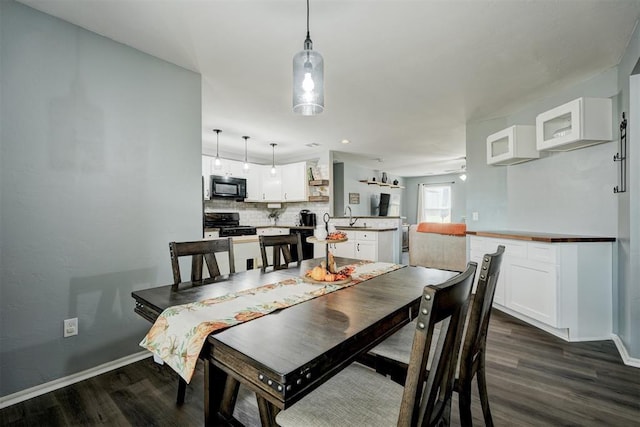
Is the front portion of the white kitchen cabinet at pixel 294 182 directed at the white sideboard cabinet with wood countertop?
no

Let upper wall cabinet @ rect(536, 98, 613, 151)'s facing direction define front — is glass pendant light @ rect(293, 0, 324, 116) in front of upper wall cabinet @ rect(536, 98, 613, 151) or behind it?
in front

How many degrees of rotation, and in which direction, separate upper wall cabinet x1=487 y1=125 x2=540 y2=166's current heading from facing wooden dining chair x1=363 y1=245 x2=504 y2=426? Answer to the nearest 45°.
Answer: approximately 45° to its left

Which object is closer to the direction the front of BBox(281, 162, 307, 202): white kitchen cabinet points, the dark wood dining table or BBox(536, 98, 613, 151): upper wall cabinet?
the dark wood dining table

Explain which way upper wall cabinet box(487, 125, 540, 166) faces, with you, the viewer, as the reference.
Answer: facing the viewer and to the left of the viewer

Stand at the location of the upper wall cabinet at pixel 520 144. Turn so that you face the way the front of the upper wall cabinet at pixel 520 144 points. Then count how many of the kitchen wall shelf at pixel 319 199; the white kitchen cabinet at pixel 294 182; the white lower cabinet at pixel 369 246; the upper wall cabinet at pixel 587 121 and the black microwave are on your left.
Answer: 1

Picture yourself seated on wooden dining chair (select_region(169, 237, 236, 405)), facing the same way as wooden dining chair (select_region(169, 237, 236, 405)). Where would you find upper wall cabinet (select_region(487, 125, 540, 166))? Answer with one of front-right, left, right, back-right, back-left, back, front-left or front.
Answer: front-left

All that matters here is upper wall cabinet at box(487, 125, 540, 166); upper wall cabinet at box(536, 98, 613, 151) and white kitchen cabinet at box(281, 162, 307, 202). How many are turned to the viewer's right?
0

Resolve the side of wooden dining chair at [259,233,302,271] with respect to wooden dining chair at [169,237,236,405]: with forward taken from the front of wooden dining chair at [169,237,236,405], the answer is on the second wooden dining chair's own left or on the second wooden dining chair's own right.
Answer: on the second wooden dining chair's own left

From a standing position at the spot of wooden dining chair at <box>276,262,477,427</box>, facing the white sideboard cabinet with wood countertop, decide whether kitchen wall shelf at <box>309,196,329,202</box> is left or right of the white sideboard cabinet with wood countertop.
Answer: left

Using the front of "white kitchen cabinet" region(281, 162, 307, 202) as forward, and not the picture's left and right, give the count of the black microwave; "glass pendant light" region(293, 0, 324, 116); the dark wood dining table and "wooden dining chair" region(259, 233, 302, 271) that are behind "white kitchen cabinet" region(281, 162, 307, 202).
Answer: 0

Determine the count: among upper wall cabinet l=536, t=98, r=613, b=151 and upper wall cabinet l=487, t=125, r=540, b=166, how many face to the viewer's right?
0

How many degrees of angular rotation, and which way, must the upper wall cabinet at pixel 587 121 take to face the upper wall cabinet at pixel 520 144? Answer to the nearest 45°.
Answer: approximately 90° to its right

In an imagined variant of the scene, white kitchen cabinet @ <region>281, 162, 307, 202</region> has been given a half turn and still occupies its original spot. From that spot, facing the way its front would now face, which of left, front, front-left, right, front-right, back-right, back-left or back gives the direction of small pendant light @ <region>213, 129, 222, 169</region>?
back

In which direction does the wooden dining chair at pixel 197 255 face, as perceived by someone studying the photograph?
facing the viewer and to the right of the viewer

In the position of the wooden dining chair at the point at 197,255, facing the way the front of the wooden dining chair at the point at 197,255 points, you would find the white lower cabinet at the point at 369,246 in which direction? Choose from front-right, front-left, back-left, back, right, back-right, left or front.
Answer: left
